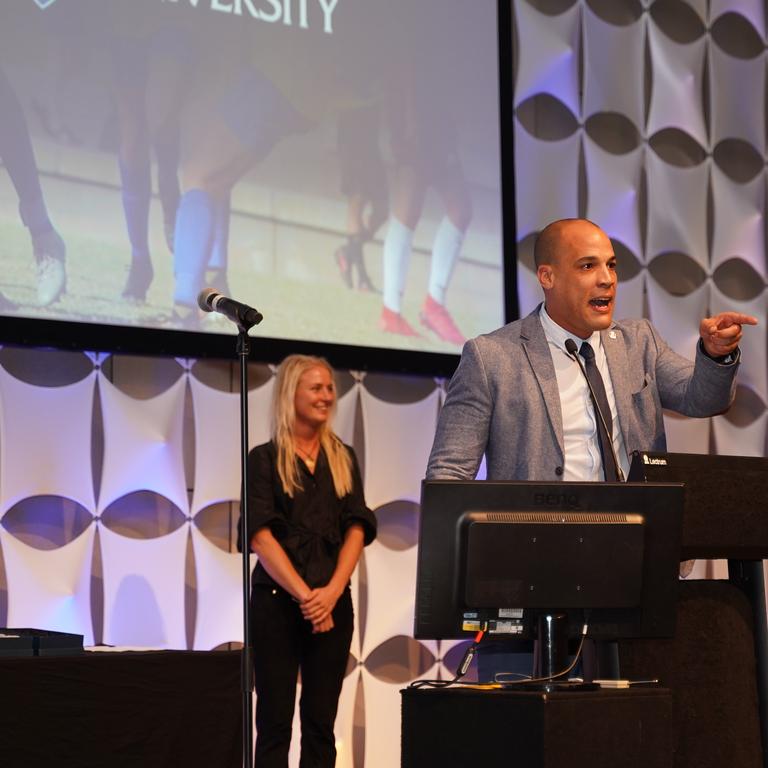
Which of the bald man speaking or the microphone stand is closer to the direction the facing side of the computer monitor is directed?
the bald man speaking

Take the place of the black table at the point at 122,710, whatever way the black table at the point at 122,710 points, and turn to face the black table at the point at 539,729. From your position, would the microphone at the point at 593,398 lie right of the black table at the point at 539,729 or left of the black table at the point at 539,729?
left

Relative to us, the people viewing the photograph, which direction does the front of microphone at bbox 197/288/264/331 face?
facing to the left of the viewer

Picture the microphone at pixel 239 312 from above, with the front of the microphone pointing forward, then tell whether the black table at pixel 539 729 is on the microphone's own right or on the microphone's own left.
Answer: on the microphone's own left

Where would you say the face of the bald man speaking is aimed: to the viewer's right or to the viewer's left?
to the viewer's right

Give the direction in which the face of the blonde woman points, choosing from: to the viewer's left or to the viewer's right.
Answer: to the viewer's right

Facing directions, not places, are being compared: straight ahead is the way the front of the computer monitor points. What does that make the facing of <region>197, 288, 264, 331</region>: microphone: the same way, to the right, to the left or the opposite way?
to the left

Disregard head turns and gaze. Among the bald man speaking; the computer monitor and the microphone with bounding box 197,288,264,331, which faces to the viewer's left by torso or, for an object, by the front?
the microphone

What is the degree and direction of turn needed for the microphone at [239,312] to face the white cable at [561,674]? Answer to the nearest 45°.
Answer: approximately 135° to its left

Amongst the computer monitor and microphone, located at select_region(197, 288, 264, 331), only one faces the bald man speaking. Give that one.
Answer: the computer monitor

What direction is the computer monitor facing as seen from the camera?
away from the camera
